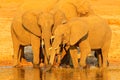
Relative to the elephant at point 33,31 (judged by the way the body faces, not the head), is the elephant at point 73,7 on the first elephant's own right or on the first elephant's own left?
on the first elephant's own left

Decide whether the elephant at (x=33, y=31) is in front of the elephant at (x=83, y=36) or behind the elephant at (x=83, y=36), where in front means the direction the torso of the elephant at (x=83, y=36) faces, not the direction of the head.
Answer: in front

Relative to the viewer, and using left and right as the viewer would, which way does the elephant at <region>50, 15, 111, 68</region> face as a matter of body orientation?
facing to the left of the viewer

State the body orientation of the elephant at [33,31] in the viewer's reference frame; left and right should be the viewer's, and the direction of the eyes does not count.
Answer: facing the viewer and to the right of the viewer
